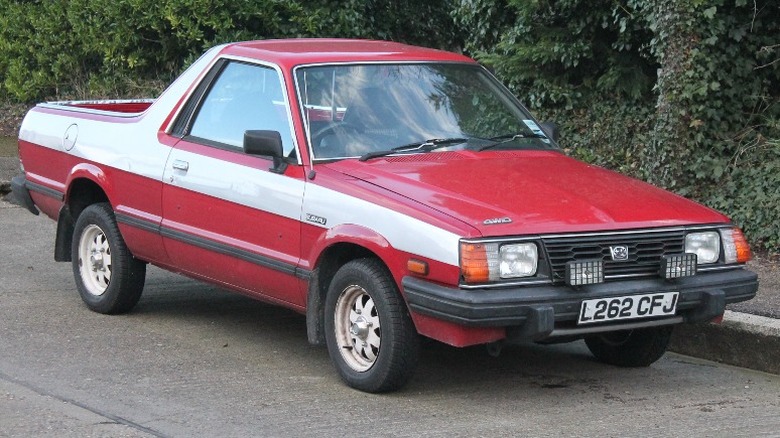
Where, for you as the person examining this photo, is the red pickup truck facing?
facing the viewer and to the right of the viewer

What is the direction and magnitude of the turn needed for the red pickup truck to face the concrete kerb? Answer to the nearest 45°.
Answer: approximately 45° to its left
